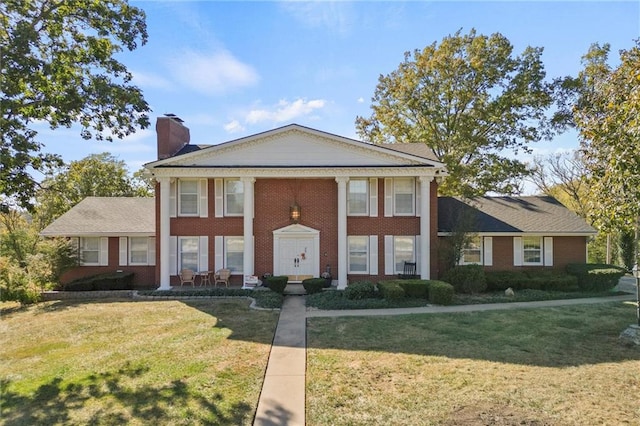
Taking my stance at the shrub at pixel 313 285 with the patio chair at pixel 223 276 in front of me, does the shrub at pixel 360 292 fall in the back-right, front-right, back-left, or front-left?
back-left

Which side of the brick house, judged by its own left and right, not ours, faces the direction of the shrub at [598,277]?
left

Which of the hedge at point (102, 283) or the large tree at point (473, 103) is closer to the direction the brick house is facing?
the hedge

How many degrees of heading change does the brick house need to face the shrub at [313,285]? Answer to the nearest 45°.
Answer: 0° — it already faces it

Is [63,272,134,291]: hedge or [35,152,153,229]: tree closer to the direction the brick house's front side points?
the hedge

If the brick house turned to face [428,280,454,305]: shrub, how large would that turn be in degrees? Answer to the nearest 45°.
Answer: approximately 45° to its left

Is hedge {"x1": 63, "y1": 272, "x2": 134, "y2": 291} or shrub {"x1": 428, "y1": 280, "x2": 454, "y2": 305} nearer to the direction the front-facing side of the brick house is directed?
the shrub

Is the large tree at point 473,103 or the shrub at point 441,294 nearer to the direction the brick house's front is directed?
the shrub

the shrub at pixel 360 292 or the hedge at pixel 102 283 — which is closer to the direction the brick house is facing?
the shrub

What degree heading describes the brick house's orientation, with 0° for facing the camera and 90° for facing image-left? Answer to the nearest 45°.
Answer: approximately 0°
